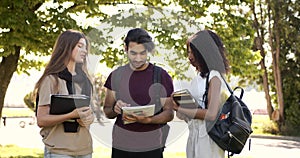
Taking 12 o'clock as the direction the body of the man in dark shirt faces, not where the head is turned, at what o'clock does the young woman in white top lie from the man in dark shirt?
The young woman in white top is roughly at 9 o'clock from the man in dark shirt.

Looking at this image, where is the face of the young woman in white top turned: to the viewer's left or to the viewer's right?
to the viewer's left

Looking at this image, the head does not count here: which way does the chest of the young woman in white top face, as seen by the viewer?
to the viewer's left

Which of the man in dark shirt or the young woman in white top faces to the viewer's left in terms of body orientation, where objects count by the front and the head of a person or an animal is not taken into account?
the young woman in white top

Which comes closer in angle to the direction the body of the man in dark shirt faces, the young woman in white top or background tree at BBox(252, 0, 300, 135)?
the young woman in white top

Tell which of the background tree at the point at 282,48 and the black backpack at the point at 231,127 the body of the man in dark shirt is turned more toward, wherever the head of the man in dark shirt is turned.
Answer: the black backpack

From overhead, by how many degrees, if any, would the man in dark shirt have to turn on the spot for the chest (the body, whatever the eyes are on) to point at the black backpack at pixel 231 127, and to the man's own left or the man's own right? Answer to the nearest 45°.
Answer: approximately 90° to the man's own left

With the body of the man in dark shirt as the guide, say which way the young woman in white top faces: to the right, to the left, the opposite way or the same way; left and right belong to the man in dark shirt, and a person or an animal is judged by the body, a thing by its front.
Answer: to the right

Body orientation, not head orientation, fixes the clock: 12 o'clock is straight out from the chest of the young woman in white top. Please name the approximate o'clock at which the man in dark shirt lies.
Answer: The man in dark shirt is roughly at 12 o'clock from the young woman in white top.

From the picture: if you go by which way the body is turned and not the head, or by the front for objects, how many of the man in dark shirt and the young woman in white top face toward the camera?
1

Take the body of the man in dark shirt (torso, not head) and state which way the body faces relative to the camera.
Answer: toward the camera
